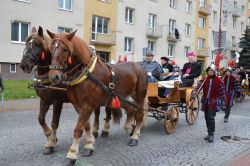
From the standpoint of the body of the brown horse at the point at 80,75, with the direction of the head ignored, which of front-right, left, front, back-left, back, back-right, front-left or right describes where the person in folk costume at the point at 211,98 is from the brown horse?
back

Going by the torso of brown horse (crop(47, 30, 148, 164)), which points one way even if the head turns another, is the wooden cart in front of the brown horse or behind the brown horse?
behind

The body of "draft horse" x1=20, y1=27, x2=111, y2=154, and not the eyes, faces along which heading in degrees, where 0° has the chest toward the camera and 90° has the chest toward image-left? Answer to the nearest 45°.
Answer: approximately 45°

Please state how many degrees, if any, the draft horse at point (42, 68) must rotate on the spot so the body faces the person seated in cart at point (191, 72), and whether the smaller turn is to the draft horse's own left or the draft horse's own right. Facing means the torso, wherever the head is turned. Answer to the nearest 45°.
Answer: approximately 180°

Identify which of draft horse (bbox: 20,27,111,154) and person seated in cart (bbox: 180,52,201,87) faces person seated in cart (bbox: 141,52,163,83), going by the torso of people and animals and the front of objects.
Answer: person seated in cart (bbox: 180,52,201,87)

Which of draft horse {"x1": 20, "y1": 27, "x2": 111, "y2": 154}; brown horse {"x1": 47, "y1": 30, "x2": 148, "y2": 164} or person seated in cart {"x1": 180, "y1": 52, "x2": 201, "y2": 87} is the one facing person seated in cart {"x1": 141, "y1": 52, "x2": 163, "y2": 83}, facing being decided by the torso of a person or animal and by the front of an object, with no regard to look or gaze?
person seated in cart {"x1": 180, "y1": 52, "x2": 201, "y2": 87}

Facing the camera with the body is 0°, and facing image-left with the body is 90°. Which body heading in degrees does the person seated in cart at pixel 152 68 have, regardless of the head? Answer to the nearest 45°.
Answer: approximately 45°

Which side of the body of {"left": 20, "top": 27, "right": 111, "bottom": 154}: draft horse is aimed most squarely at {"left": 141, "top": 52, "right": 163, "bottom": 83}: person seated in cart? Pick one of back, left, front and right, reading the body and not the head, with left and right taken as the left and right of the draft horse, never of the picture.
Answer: back
